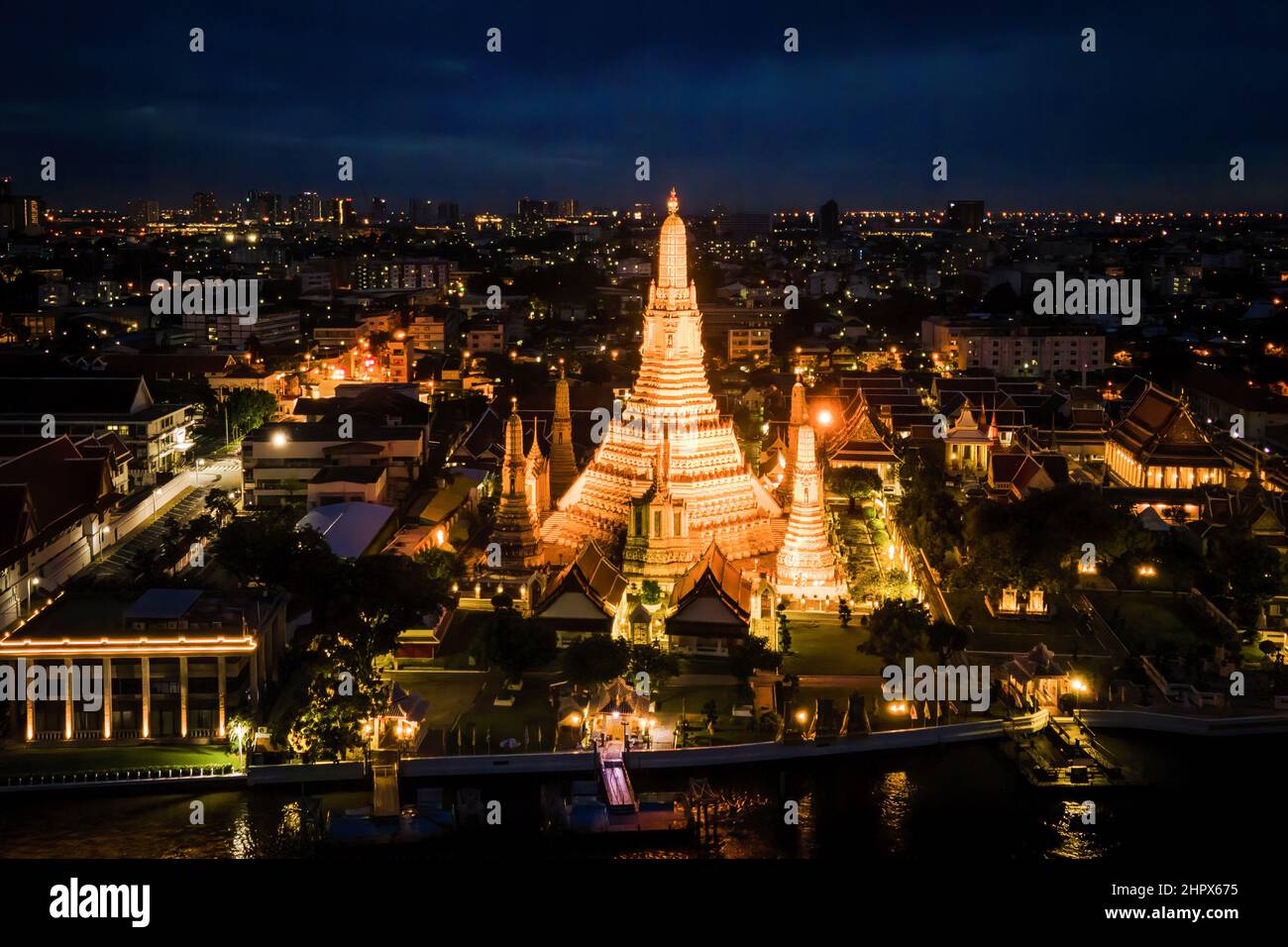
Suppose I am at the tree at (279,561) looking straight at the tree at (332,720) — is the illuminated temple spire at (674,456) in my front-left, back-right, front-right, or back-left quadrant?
back-left

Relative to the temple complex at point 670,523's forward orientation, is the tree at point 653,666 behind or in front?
in front

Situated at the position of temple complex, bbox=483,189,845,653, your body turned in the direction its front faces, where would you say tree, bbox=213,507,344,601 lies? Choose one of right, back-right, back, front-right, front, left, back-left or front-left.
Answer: front-right

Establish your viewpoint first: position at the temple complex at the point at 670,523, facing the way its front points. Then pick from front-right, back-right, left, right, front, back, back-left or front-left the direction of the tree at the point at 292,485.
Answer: back-right

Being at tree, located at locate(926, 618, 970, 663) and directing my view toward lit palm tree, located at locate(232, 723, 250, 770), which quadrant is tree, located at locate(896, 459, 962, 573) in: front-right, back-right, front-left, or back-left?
back-right

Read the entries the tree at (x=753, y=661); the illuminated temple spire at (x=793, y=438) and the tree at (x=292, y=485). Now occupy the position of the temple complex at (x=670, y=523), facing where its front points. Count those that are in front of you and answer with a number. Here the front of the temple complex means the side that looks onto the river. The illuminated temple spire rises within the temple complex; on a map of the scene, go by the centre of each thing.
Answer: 1

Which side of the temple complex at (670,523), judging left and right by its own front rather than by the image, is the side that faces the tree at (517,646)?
front

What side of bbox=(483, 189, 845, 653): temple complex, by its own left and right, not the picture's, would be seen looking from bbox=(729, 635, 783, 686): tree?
front

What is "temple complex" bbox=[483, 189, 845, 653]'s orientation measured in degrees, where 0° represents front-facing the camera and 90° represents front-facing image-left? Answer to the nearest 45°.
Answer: approximately 0°
